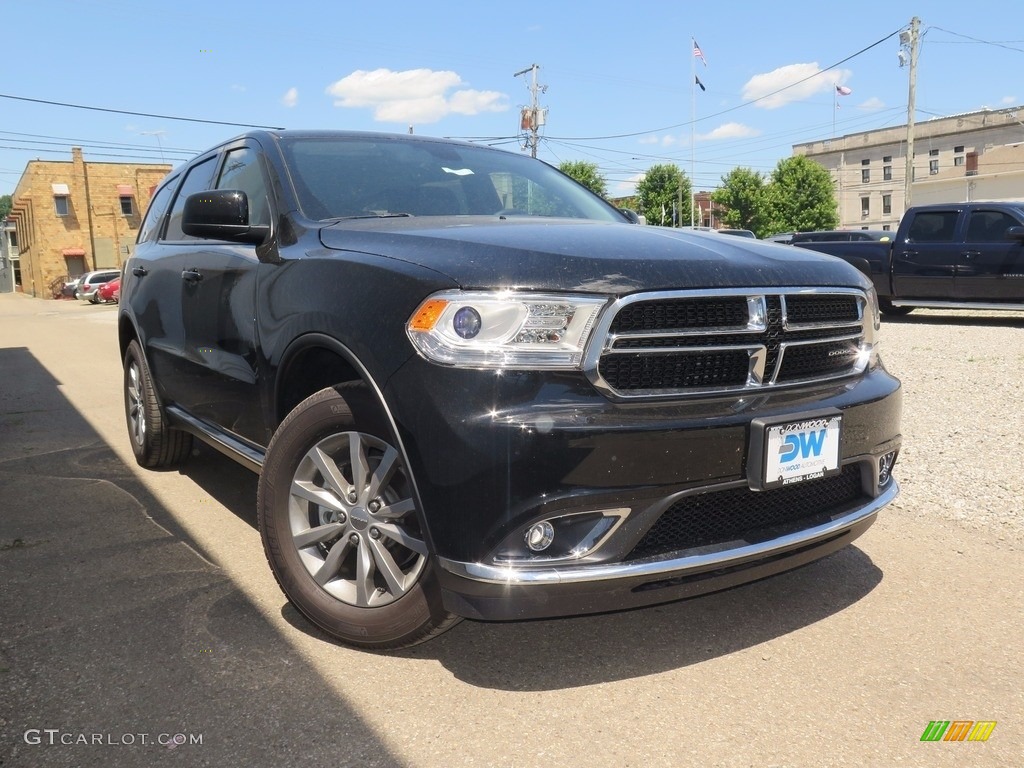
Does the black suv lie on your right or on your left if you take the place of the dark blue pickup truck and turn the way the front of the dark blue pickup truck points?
on your right

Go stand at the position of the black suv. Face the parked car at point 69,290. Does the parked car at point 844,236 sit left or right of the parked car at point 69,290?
right

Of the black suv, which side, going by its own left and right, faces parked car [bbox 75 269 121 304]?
back

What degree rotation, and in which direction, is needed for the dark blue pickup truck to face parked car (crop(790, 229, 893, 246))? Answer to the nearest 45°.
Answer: approximately 135° to its left

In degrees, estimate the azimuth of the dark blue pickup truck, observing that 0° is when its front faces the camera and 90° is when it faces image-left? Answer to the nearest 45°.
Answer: approximately 270°

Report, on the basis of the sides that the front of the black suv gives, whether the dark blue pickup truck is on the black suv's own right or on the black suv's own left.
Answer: on the black suv's own left

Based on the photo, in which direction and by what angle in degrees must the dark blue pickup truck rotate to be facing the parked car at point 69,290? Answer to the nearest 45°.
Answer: approximately 135° to its left

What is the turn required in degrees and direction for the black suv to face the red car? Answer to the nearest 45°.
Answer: approximately 180°

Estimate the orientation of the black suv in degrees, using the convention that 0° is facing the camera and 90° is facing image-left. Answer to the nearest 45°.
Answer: approximately 315°
